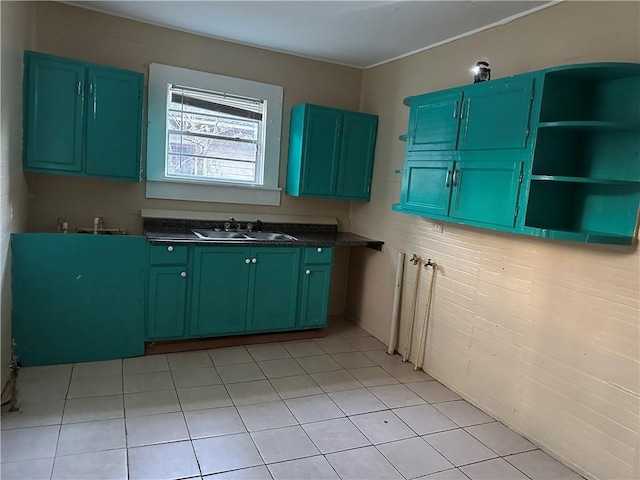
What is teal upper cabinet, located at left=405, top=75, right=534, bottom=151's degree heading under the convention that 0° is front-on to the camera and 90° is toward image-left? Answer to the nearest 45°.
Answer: approximately 45°

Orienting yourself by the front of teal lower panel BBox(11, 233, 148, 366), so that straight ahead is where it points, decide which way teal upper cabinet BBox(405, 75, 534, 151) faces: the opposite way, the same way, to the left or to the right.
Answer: to the right

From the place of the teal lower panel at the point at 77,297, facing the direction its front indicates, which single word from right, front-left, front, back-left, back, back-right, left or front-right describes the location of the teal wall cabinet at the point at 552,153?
front-left

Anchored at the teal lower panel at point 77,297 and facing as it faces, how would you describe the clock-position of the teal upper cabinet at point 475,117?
The teal upper cabinet is roughly at 10 o'clock from the teal lower panel.

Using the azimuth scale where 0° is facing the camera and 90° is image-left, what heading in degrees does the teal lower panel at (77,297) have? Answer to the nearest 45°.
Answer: approximately 0°

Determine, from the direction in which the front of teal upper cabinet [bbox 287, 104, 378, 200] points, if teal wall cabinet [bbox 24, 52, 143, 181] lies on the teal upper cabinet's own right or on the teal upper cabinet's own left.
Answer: on the teal upper cabinet's own right

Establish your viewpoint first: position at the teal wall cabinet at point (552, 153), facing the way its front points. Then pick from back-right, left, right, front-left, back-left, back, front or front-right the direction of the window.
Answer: front-right

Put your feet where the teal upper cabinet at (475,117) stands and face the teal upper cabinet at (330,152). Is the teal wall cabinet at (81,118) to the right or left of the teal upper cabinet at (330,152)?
left

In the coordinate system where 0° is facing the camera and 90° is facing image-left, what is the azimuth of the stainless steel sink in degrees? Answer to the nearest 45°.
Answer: approximately 0°

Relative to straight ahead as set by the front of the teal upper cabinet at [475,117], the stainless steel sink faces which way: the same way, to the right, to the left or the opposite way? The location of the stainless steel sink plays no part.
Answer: to the left
